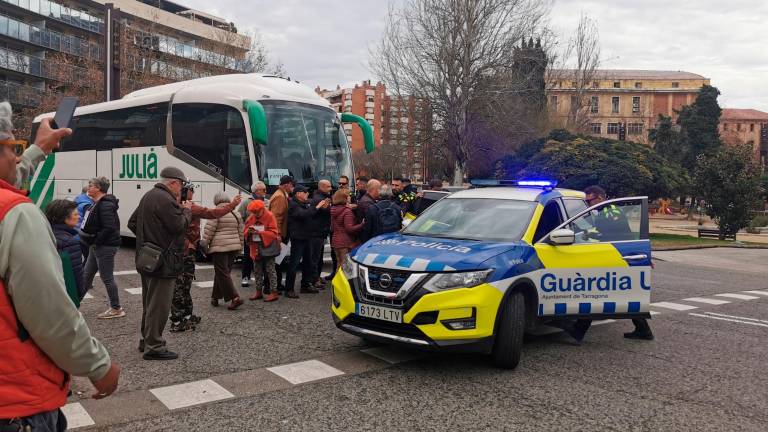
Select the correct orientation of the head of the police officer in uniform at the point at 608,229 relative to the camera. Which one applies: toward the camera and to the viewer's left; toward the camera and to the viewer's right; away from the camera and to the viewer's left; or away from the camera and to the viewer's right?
toward the camera and to the viewer's left

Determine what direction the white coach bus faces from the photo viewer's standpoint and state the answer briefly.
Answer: facing the viewer and to the right of the viewer

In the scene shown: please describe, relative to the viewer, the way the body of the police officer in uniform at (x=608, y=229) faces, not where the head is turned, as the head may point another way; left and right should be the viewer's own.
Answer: facing to the left of the viewer

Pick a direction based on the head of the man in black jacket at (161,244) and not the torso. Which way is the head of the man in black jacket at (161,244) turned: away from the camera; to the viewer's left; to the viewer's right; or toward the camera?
to the viewer's right

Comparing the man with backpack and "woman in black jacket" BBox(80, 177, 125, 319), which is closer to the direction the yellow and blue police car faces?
the woman in black jacket

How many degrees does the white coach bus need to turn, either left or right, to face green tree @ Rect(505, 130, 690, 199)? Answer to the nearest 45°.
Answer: approximately 90° to its left

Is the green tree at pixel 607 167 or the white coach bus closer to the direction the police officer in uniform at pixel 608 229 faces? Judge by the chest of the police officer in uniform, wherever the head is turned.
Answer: the white coach bus

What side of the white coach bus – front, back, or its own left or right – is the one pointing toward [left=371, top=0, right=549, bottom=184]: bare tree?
left

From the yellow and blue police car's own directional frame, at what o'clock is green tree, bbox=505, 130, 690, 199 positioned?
The green tree is roughly at 5 o'clock from the yellow and blue police car.

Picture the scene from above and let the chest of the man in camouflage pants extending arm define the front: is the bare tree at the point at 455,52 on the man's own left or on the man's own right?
on the man's own left

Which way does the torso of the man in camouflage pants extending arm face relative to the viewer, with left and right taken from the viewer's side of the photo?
facing to the right of the viewer
